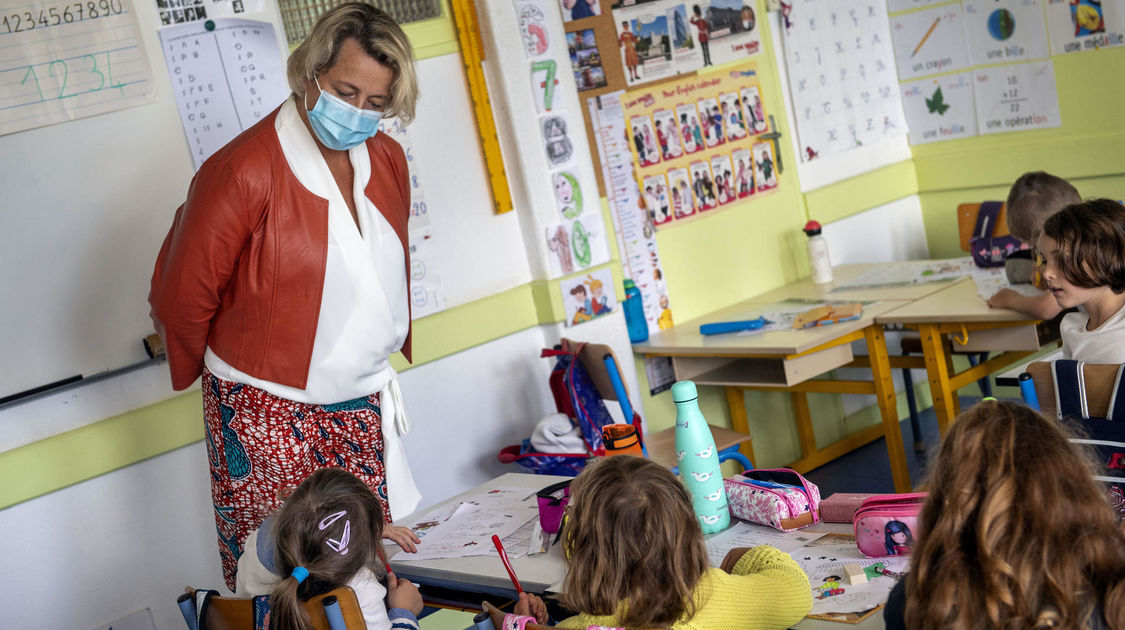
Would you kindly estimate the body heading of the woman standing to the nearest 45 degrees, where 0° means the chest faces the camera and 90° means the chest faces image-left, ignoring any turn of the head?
approximately 315°

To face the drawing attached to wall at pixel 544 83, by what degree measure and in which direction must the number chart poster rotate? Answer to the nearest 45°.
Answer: approximately 90° to its left

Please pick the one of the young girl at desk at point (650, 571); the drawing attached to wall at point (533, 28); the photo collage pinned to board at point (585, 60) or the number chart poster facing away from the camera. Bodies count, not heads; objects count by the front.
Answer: the young girl at desk

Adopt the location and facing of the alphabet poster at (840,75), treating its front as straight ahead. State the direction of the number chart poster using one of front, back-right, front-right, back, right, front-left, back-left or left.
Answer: front-right

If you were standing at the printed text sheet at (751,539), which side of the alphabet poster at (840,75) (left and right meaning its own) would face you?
front

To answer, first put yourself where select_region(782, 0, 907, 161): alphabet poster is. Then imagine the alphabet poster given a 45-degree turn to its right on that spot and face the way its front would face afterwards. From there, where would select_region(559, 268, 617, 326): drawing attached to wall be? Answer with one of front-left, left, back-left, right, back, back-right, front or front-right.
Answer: front

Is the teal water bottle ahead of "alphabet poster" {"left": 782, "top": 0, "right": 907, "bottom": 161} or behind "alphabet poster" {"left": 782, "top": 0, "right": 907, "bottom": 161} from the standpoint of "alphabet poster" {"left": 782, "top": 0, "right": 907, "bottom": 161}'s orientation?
ahead

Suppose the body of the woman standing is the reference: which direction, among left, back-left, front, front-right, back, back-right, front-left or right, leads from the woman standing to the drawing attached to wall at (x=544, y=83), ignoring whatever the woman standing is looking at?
left

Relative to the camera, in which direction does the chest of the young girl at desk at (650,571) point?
away from the camera

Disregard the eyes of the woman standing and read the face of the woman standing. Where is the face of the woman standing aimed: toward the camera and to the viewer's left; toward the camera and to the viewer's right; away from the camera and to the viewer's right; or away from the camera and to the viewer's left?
toward the camera and to the viewer's right

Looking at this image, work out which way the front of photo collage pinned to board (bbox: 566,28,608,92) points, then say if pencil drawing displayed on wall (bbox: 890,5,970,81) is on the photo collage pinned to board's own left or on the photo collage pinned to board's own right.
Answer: on the photo collage pinned to board's own left

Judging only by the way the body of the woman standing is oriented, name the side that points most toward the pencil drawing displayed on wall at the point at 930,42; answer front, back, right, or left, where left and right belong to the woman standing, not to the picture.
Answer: left

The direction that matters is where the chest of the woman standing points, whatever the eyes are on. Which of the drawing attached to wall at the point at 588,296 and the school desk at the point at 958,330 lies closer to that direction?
the school desk
